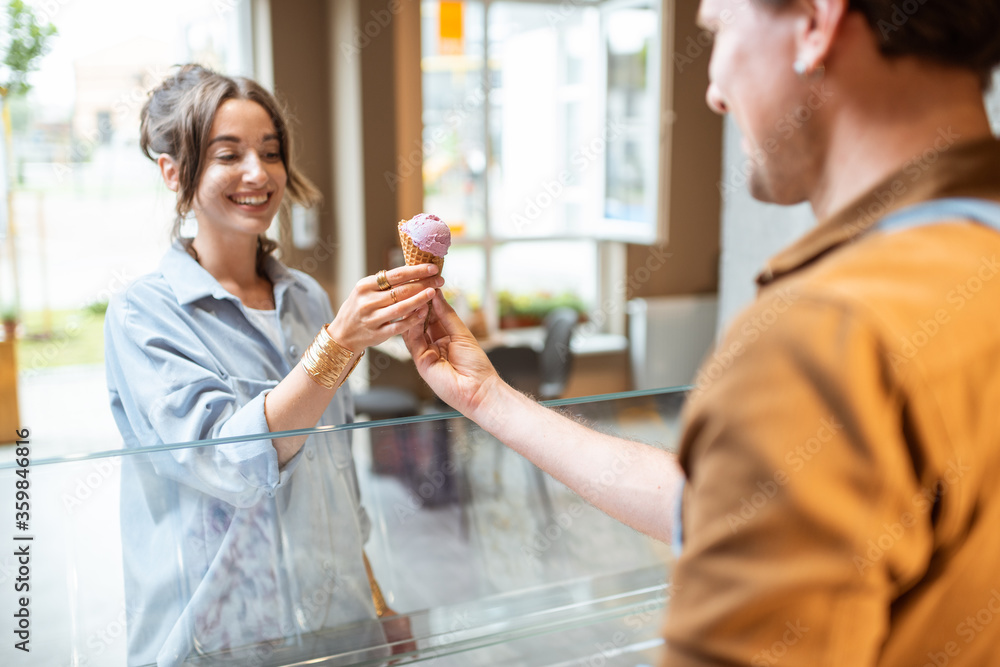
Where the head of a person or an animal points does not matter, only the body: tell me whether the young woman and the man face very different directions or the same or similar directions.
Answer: very different directions

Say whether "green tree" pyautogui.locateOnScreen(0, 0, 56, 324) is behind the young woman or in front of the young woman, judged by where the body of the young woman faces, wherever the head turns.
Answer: behind

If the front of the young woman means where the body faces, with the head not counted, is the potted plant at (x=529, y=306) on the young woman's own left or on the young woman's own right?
on the young woman's own left

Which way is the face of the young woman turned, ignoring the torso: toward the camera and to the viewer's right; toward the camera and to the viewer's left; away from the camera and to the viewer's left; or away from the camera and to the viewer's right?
toward the camera and to the viewer's right

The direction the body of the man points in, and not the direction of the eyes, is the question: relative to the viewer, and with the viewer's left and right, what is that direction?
facing away from the viewer and to the left of the viewer
